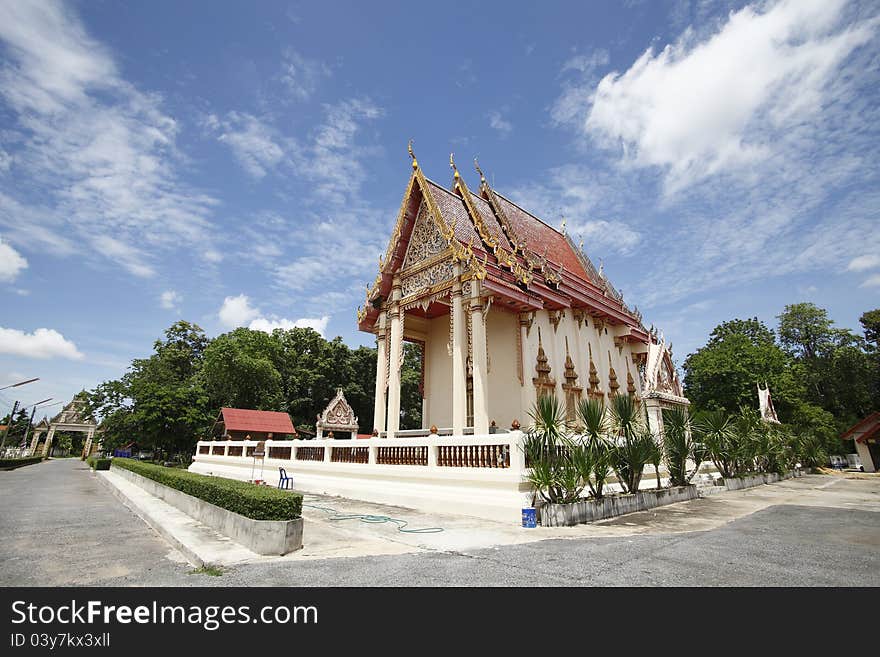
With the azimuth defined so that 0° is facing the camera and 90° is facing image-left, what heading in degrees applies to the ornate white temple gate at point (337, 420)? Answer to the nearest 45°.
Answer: approximately 0°

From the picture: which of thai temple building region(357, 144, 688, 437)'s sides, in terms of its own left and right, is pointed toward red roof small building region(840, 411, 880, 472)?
back

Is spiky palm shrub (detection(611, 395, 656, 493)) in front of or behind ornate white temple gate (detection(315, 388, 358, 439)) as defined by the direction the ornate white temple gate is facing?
in front

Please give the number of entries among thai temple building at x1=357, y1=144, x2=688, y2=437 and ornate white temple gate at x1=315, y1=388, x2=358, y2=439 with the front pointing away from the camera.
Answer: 0

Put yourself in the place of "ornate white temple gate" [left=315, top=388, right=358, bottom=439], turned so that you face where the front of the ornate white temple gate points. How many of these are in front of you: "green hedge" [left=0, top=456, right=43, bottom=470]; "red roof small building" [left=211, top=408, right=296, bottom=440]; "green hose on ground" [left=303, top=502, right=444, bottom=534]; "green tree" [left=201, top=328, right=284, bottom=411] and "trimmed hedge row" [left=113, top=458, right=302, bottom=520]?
2

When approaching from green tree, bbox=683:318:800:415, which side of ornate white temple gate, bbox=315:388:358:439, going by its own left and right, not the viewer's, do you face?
left

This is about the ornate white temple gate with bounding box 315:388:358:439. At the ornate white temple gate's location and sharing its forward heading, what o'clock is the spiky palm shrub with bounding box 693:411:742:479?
The spiky palm shrub is roughly at 10 o'clock from the ornate white temple gate.

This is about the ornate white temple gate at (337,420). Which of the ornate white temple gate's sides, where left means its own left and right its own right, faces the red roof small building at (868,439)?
left

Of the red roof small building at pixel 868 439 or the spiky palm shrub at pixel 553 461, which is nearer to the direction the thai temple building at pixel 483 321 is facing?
the spiky palm shrub

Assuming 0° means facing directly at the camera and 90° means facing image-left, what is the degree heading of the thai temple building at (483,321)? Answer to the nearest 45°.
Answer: approximately 45°

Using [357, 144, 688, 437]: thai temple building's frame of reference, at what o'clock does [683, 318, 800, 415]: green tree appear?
The green tree is roughly at 6 o'clock from the thai temple building.

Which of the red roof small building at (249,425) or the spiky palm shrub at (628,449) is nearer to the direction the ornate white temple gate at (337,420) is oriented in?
the spiky palm shrub

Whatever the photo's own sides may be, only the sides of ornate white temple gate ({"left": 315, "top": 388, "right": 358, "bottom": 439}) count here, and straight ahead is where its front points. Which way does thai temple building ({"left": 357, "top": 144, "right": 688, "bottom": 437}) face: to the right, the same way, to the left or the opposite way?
to the right

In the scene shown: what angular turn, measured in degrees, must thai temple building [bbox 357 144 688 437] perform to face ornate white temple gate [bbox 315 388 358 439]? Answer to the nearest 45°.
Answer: approximately 90° to its right
